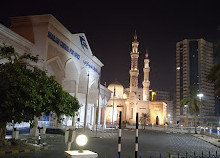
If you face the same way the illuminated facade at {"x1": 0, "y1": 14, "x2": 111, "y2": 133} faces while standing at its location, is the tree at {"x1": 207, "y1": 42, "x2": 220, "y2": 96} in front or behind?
in front

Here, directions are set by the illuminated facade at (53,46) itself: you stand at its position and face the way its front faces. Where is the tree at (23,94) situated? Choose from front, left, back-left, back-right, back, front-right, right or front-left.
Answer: front-right

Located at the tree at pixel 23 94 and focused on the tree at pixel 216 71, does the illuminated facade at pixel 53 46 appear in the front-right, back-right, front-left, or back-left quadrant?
front-left

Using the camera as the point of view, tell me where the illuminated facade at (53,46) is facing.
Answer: facing the viewer and to the right of the viewer
